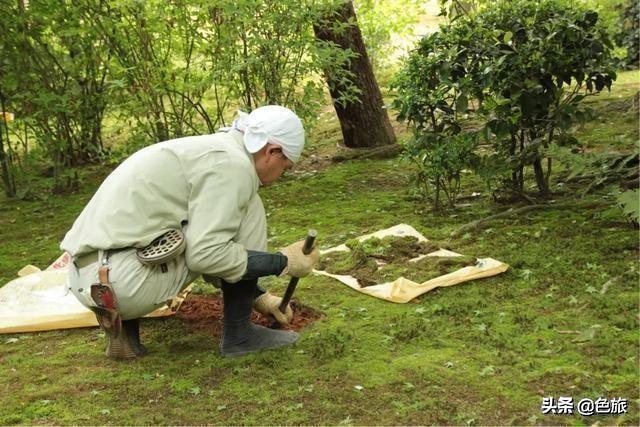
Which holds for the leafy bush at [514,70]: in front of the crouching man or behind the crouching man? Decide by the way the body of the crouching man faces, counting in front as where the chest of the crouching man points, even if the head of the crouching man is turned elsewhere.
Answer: in front

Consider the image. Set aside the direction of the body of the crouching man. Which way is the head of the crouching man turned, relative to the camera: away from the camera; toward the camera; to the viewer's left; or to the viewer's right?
to the viewer's right

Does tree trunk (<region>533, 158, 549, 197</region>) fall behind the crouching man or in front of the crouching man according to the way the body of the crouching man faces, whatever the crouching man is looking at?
in front

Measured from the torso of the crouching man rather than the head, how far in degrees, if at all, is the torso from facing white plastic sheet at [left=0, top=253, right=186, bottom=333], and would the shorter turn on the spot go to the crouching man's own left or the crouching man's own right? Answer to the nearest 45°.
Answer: approximately 135° to the crouching man's own left

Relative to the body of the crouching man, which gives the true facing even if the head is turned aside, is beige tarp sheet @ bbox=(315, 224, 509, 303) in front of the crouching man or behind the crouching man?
in front

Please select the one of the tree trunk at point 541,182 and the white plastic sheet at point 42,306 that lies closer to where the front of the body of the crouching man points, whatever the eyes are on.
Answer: the tree trunk

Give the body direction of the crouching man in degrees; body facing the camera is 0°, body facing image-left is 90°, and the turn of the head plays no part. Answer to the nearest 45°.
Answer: approximately 270°

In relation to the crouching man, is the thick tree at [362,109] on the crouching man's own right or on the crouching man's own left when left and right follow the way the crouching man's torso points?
on the crouching man's own left

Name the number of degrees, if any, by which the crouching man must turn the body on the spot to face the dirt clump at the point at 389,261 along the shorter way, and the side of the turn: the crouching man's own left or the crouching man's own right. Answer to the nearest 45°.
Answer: approximately 45° to the crouching man's own left

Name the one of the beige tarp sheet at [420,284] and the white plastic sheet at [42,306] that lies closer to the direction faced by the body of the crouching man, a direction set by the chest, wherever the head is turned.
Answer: the beige tarp sheet

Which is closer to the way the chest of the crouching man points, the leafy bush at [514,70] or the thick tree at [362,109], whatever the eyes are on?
the leafy bush

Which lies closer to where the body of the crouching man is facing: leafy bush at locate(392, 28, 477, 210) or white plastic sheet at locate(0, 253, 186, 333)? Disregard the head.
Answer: the leafy bush

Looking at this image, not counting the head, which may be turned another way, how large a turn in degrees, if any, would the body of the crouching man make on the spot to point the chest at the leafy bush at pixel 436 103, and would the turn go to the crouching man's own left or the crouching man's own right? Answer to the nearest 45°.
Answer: approximately 45° to the crouching man's own left
